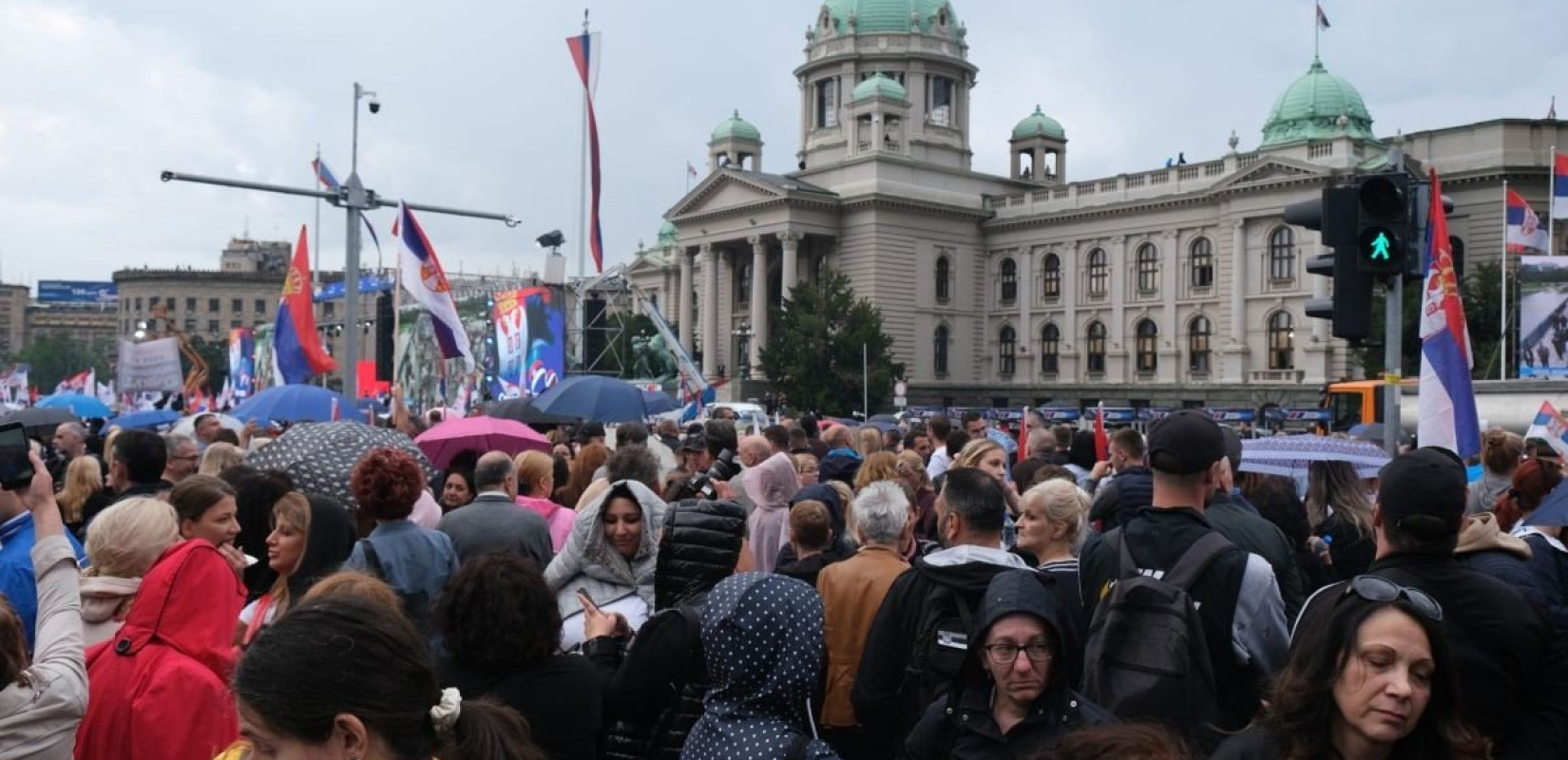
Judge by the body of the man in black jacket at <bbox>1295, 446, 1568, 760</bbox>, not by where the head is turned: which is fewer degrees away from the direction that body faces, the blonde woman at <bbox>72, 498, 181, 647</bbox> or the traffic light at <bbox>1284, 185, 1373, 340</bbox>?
the traffic light

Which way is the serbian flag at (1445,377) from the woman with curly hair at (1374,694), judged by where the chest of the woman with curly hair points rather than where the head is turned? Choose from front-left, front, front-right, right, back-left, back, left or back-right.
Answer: back-left

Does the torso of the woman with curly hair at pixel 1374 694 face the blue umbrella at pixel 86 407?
no

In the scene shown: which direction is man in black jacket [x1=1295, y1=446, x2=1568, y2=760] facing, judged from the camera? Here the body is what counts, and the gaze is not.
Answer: away from the camera

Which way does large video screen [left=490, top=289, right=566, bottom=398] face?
toward the camera

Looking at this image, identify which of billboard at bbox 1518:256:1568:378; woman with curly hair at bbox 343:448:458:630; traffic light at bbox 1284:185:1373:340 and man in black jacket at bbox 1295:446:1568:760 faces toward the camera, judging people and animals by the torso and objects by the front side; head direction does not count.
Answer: the billboard

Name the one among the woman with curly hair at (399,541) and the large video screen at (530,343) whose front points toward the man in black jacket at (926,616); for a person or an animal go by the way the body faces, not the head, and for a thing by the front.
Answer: the large video screen

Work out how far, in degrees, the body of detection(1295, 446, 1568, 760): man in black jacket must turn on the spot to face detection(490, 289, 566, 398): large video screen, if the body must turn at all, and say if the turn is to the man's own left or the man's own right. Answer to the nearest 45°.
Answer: approximately 45° to the man's own left

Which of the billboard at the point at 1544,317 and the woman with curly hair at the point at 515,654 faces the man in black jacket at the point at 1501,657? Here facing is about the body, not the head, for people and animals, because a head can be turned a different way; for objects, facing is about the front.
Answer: the billboard

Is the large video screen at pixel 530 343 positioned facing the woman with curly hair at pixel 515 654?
yes

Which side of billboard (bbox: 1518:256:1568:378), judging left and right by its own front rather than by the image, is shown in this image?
front

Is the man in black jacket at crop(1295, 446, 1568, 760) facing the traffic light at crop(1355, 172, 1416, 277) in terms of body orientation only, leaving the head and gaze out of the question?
yes

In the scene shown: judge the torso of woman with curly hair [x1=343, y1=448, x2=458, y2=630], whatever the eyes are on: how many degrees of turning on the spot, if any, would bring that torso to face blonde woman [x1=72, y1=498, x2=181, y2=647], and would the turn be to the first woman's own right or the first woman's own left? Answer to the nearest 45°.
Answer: approximately 135° to the first woman's own left

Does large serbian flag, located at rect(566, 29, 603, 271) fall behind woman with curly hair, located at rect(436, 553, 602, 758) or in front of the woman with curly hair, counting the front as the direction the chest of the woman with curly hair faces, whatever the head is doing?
in front

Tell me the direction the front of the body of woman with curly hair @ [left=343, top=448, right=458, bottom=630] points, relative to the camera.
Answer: away from the camera

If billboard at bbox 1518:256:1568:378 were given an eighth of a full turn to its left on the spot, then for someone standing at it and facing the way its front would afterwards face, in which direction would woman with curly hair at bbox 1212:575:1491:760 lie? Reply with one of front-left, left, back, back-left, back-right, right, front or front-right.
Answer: front-right
